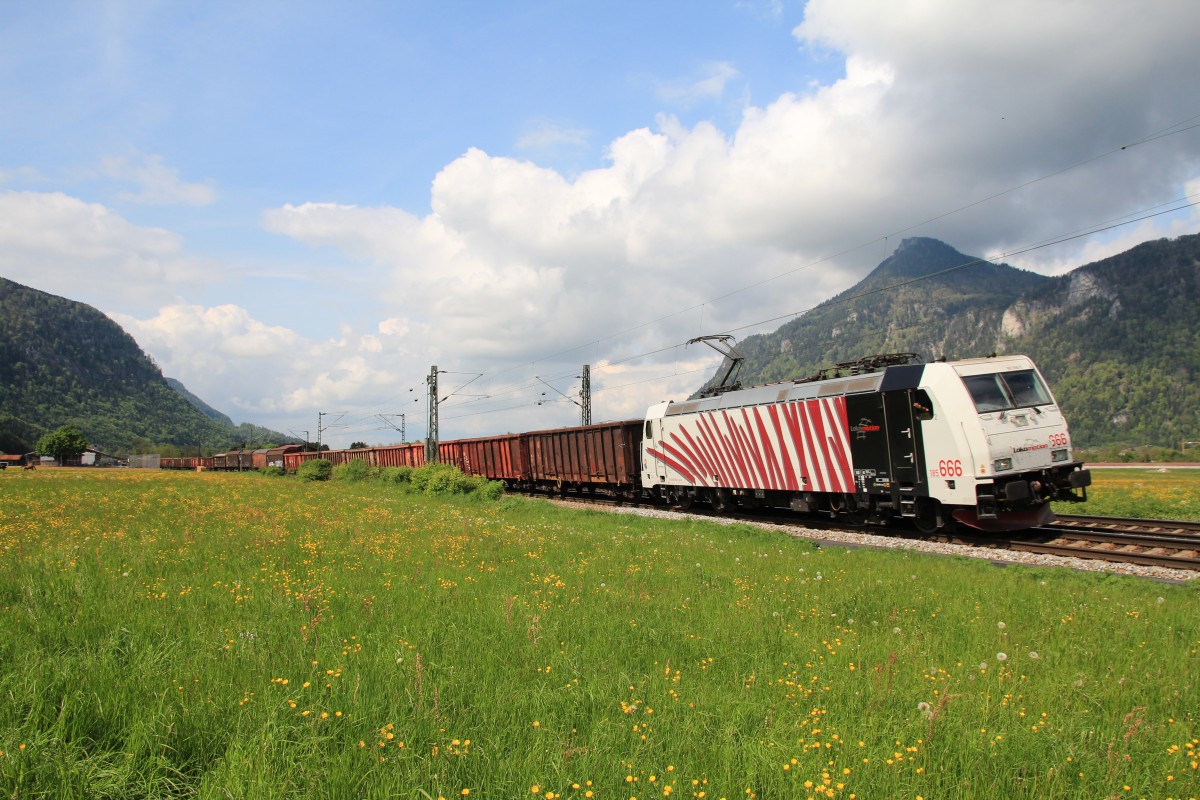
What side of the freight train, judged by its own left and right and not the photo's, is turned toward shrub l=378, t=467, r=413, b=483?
back

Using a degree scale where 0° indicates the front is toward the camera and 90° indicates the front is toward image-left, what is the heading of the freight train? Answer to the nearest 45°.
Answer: approximately 315°

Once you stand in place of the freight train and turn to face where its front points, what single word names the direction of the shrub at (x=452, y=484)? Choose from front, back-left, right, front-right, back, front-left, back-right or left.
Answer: back

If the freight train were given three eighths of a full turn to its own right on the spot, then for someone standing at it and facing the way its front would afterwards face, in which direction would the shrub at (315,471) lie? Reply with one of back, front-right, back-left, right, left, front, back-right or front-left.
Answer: front-right

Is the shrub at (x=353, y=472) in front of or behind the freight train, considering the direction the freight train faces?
behind
